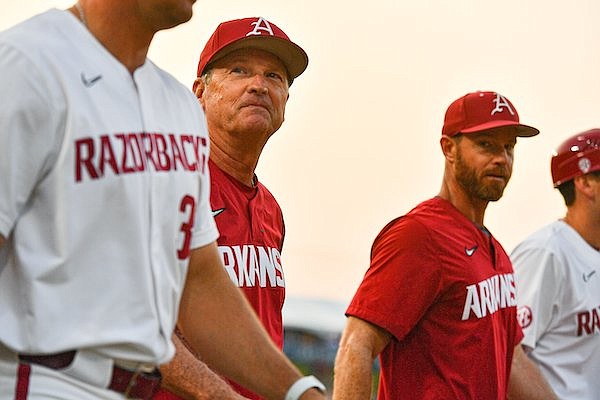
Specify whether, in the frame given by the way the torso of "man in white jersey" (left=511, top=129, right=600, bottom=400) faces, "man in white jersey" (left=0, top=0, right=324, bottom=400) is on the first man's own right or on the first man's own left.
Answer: on the first man's own right

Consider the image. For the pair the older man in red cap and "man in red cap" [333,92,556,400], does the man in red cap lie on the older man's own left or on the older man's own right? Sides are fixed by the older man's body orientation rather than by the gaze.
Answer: on the older man's own left

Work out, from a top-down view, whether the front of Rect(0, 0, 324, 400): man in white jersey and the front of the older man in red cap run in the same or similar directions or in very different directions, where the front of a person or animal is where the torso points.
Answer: same or similar directions

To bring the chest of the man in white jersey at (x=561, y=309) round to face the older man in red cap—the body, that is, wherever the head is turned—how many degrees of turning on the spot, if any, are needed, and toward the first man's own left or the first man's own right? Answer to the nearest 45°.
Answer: approximately 90° to the first man's own right

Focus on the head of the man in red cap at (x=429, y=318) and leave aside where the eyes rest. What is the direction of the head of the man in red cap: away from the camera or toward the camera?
toward the camera

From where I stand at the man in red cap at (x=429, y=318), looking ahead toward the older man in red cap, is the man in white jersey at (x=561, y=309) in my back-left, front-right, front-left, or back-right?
back-right

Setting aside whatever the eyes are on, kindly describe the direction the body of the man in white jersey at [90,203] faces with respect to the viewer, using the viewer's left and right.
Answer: facing the viewer and to the right of the viewer

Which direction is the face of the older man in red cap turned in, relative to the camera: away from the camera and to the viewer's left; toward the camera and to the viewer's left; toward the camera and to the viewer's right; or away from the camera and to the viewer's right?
toward the camera and to the viewer's right
